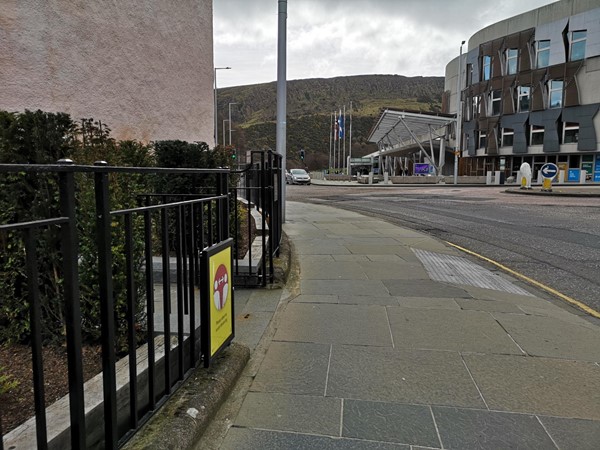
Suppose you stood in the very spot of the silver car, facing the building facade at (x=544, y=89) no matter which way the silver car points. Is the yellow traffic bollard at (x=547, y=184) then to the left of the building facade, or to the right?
right

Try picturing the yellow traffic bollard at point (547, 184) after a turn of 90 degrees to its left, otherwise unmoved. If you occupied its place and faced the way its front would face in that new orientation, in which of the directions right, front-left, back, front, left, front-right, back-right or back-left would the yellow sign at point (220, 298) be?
right

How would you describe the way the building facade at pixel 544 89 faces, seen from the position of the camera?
facing the viewer and to the left of the viewer

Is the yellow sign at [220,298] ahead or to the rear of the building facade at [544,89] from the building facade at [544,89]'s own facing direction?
ahead

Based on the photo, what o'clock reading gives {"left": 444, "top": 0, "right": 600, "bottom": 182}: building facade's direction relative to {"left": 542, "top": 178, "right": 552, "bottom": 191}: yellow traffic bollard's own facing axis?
The building facade is roughly at 6 o'clock from the yellow traffic bollard.

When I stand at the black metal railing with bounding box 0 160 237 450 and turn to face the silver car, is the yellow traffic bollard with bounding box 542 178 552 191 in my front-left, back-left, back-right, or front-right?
front-right

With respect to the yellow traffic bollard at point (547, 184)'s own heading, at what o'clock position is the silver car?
The silver car is roughly at 4 o'clock from the yellow traffic bollard.

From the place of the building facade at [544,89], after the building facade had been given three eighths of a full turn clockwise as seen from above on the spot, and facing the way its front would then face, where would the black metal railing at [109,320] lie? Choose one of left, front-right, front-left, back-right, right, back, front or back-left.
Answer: back

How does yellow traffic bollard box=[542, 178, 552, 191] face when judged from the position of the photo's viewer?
facing the viewer

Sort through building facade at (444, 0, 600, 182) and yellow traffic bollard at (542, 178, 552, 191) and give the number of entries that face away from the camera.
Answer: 0
